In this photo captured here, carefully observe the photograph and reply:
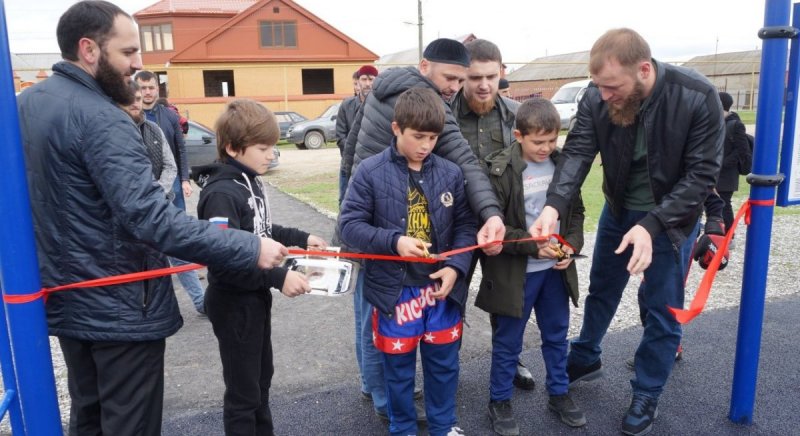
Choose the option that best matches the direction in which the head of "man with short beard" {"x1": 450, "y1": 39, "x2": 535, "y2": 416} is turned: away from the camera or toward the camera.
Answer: toward the camera

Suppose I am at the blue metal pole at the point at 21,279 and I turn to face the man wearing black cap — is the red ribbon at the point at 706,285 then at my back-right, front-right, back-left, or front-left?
front-right

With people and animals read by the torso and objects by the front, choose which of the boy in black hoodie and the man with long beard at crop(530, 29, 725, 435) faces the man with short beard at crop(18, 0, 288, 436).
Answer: the man with long beard at crop(530, 29, 725, 435)

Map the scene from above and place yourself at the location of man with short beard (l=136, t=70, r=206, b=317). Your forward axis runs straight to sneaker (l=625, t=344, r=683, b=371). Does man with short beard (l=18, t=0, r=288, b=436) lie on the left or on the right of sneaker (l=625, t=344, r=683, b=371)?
right

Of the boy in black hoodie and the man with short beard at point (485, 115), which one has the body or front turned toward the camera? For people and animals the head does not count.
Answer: the man with short beard

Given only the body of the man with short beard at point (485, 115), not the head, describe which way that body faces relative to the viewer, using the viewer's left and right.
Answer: facing the viewer

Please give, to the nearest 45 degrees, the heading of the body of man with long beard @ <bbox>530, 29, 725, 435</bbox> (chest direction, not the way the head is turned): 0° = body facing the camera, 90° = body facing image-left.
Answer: approximately 45°

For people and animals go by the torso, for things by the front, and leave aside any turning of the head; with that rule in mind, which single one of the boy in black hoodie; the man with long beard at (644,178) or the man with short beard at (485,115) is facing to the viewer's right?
the boy in black hoodie

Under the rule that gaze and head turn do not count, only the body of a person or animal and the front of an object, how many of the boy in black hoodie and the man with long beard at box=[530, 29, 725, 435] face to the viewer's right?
1

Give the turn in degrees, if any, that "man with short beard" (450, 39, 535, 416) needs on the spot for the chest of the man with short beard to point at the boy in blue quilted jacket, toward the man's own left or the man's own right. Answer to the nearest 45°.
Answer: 0° — they already face them

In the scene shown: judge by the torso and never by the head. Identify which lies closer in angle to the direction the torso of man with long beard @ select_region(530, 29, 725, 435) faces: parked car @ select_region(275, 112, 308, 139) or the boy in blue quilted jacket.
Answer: the boy in blue quilted jacket
